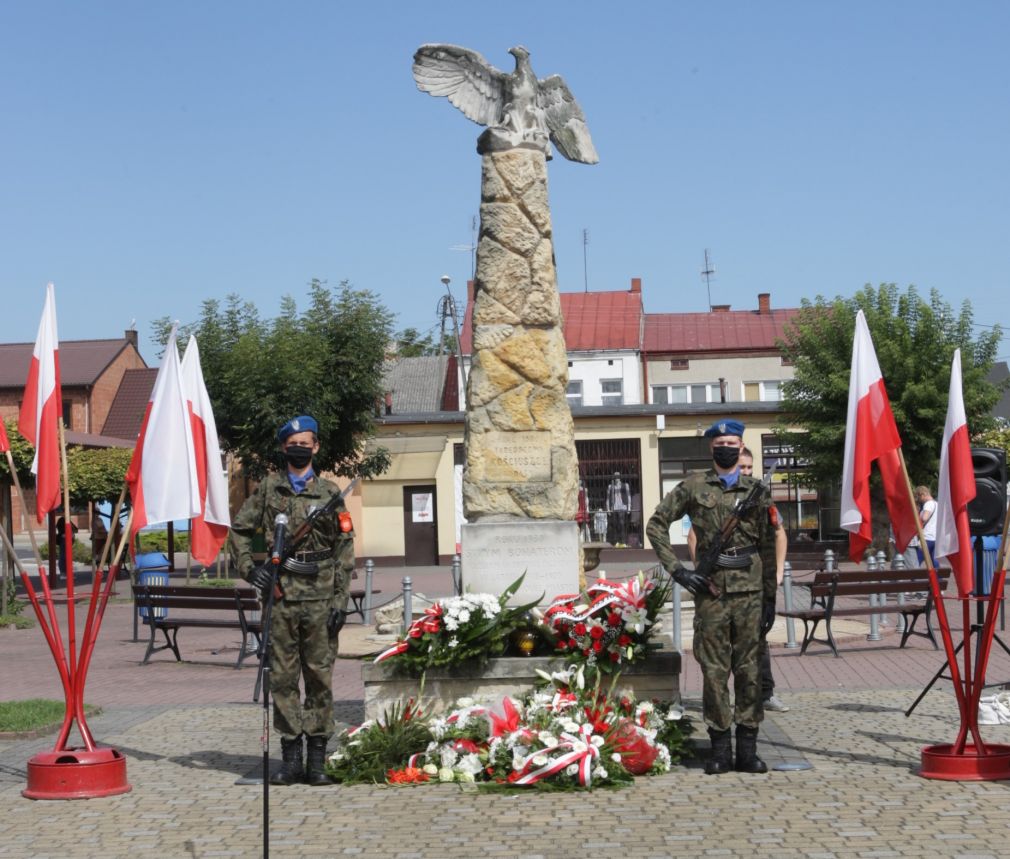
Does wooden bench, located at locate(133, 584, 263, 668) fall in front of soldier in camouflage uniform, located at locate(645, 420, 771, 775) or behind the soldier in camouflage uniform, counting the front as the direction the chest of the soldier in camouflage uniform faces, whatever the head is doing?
behind

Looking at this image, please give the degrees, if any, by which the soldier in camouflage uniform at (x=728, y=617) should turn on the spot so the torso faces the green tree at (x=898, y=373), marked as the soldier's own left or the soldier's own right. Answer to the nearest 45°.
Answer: approximately 180°

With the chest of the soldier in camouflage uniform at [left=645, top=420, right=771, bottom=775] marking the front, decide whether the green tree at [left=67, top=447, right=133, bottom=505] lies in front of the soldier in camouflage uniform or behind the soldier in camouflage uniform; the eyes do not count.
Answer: behind

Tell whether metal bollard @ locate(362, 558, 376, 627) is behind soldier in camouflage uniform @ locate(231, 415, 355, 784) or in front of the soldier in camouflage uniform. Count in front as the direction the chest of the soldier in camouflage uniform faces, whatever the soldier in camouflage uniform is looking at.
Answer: behind

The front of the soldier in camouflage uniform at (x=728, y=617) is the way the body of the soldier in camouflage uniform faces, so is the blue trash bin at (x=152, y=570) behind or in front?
behind

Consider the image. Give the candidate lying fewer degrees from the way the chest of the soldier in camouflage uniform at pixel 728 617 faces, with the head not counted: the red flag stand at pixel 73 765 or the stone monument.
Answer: the red flag stand

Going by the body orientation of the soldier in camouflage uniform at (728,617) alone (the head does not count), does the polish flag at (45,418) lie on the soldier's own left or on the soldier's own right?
on the soldier's own right

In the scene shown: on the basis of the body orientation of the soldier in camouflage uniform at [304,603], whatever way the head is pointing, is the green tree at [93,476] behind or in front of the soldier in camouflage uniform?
behind

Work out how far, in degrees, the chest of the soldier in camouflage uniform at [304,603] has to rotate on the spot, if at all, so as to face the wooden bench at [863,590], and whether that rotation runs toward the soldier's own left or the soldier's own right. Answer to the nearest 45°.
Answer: approximately 135° to the soldier's own left

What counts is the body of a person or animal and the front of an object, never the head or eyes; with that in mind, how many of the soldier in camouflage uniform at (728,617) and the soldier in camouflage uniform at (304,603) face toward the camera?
2

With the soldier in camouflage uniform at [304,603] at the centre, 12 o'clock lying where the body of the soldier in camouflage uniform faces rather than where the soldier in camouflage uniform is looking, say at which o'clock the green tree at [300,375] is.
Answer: The green tree is roughly at 6 o'clock from the soldier in camouflage uniform.
